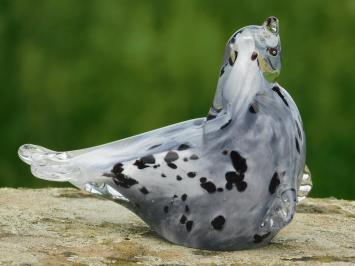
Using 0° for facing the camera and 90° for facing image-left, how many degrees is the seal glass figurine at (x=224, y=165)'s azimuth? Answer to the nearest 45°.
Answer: approximately 270°
